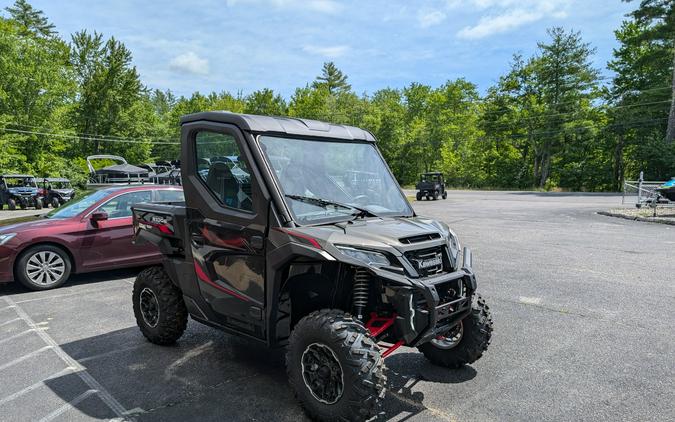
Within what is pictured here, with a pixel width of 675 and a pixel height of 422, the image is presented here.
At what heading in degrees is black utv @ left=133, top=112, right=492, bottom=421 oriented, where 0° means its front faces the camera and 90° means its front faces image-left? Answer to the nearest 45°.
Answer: approximately 315°

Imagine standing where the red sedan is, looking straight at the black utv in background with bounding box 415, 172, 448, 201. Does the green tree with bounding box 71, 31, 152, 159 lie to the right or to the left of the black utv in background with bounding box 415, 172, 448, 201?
left

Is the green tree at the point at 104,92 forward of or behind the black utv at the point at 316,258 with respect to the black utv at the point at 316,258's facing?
behind

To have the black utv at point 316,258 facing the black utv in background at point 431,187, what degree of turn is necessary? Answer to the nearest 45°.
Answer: approximately 135° to its left

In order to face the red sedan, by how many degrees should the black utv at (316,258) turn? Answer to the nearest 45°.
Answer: approximately 180°

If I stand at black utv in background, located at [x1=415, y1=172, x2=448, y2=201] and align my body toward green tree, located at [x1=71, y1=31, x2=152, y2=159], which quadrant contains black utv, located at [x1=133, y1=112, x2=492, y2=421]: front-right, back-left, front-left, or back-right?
back-left
